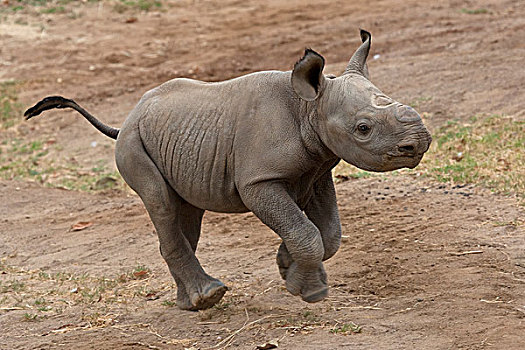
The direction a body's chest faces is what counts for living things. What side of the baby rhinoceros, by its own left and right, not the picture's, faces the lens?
right
